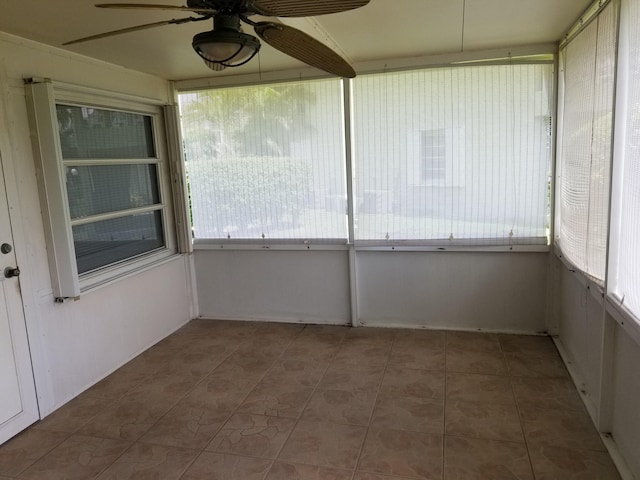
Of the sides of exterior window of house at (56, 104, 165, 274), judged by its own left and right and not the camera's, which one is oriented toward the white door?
right

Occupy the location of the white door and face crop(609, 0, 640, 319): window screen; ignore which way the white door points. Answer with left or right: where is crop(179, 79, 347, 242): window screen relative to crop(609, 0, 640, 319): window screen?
left

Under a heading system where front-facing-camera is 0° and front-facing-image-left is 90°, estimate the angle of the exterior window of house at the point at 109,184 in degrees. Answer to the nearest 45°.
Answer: approximately 315°

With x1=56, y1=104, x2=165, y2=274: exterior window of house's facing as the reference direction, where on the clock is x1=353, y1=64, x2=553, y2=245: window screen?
The window screen is roughly at 11 o'clock from the exterior window of house.

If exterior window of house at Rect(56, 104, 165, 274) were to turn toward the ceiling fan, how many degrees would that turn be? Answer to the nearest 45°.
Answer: approximately 45° to its right

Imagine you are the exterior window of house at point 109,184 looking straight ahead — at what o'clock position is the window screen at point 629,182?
The window screen is roughly at 12 o'clock from the exterior window of house.

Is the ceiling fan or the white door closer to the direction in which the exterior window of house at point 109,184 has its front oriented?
the ceiling fan

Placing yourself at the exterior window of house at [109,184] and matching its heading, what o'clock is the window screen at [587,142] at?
The window screen is roughly at 12 o'clock from the exterior window of house.
